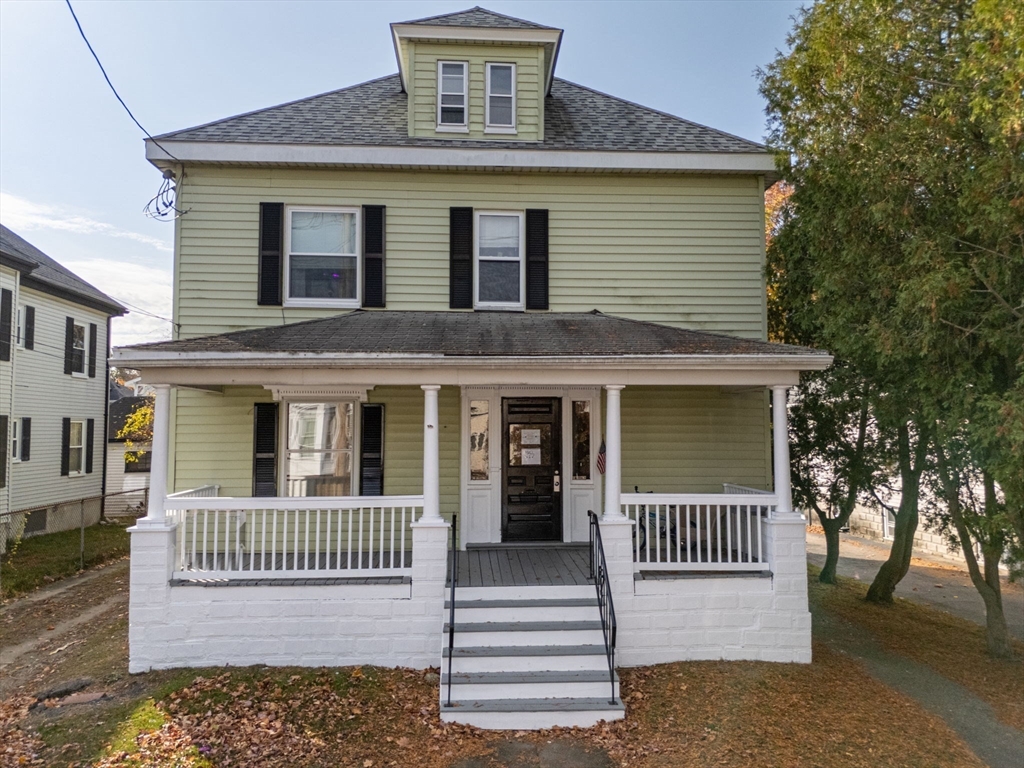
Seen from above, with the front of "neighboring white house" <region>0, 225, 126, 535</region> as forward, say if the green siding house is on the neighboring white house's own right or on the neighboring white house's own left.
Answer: on the neighboring white house's own left

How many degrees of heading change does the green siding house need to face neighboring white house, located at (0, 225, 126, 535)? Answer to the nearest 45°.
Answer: approximately 135° to its right

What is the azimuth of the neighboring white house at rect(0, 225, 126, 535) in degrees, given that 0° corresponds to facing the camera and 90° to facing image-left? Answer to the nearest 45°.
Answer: approximately 45°

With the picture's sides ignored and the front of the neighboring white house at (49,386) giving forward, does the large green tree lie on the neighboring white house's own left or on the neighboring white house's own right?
on the neighboring white house's own left

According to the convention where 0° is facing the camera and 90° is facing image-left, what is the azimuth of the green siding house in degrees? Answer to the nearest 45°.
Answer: approximately 0°

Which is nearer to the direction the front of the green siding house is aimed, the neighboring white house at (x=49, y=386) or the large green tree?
the large green tree
